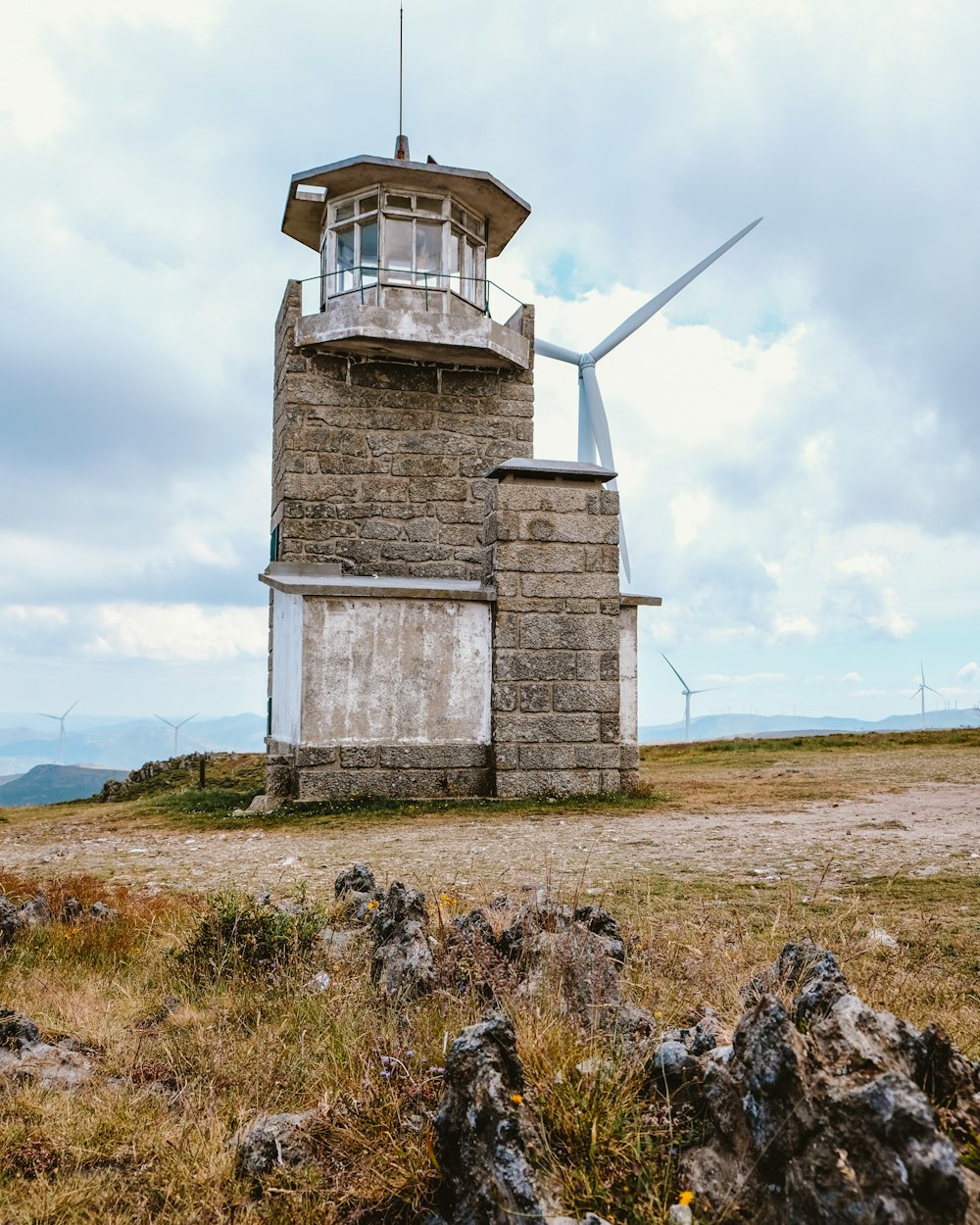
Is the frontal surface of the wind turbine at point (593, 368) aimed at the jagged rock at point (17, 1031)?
yes

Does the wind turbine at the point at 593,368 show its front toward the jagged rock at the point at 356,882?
yes

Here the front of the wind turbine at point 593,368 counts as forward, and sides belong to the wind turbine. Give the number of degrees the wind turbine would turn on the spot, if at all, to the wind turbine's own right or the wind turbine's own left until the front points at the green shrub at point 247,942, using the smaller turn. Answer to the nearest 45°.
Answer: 0° — it already faces it

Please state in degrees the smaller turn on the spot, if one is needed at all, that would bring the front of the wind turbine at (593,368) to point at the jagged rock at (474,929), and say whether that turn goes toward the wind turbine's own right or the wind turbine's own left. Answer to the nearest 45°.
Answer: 0° — it already faces it

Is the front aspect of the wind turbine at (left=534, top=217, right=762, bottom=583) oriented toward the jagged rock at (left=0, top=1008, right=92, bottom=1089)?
yes

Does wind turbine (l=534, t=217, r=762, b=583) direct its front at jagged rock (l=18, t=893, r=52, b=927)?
yes

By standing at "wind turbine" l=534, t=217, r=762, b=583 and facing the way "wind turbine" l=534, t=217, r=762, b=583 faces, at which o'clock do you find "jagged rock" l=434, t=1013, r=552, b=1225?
The jagged rock is roughly at 12 o'clock from the wind turbine.

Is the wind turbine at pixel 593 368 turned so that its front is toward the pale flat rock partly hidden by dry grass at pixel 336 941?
yes

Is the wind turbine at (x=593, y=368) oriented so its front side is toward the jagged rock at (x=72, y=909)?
yes

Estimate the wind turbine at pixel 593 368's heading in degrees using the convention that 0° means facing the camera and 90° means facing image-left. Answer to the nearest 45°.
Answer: approximately 0°
